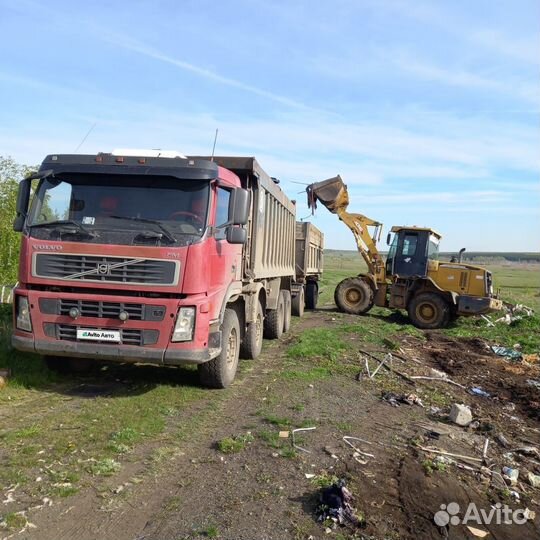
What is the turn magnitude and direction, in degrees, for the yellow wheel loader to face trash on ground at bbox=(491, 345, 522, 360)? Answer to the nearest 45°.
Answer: approximately 135° to its left

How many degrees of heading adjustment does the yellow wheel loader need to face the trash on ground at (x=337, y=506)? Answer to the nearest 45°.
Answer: approximately 90° to its left

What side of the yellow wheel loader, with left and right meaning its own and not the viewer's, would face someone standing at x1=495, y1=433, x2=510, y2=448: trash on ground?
left

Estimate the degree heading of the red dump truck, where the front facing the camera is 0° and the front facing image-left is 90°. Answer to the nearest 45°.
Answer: approximately 45°

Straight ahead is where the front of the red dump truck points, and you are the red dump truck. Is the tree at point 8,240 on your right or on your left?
on your right

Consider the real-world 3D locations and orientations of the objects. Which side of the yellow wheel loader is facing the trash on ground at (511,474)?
left

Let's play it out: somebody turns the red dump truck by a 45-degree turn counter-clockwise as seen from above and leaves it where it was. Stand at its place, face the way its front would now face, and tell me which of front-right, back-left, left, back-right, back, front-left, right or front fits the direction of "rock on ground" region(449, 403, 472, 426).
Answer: front

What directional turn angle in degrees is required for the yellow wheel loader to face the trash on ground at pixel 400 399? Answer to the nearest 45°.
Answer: approximately 90° to its left

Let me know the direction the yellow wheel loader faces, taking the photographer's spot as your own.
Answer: facing to the left of the viewer

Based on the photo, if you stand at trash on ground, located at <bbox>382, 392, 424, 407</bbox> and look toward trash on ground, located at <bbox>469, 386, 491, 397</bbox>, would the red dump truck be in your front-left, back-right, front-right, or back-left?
back-left

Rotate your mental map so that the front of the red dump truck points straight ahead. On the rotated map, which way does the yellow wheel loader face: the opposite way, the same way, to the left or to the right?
to the right
